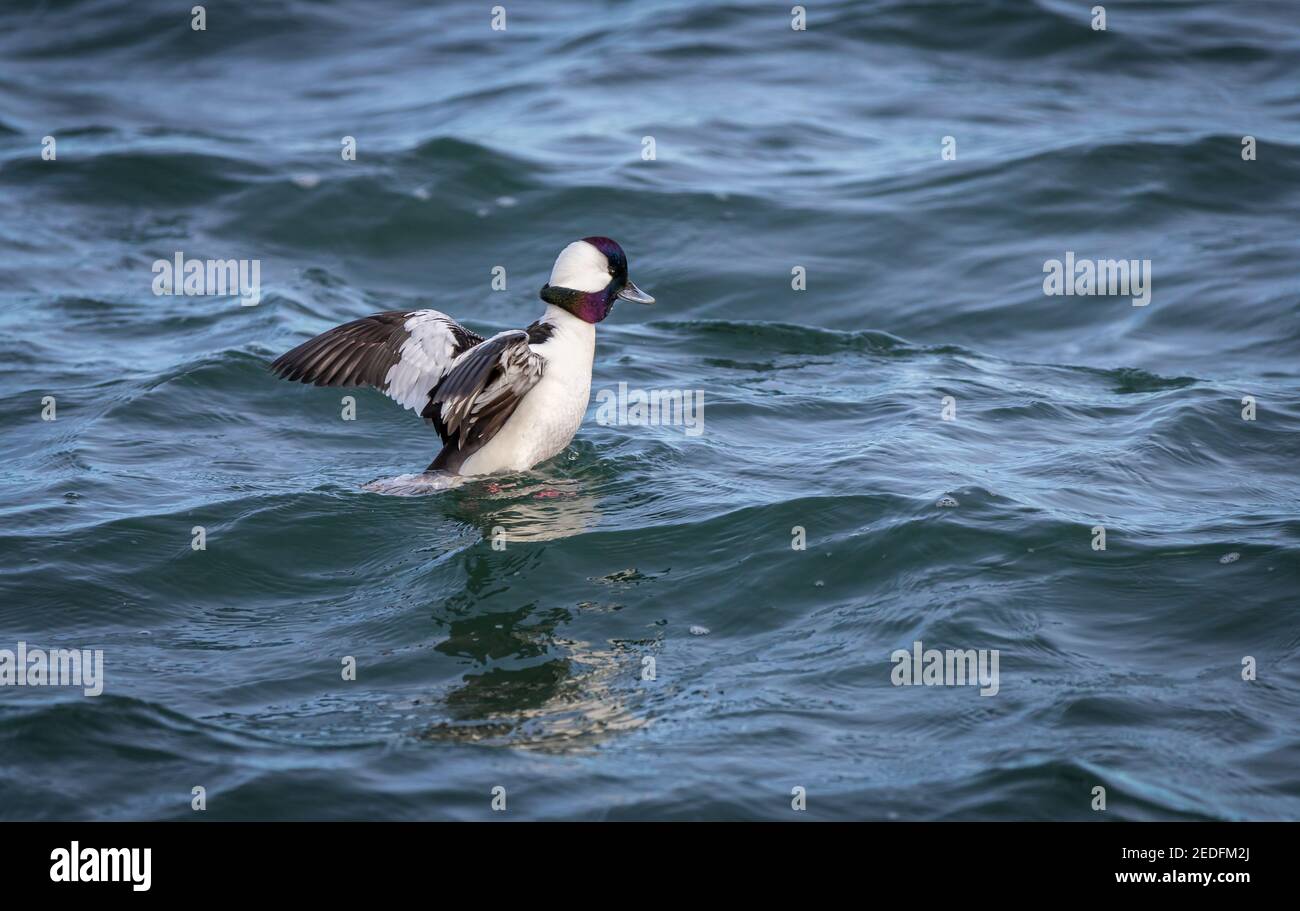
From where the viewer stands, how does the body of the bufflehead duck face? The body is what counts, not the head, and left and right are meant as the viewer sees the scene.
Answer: facing to the right of the viewer
